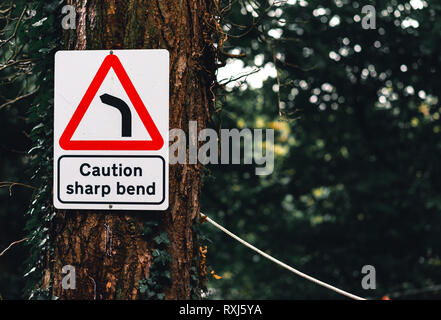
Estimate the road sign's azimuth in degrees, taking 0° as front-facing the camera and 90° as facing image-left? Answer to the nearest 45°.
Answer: approximately 0°
